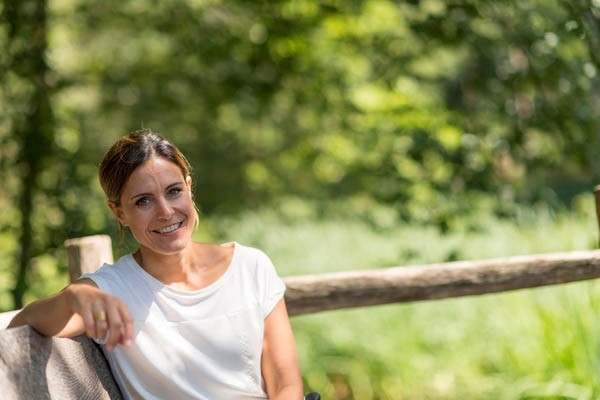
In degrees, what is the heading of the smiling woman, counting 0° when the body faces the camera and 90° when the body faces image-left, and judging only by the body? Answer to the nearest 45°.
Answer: approximately 0°

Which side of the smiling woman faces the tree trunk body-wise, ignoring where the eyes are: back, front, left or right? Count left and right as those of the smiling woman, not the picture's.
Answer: back

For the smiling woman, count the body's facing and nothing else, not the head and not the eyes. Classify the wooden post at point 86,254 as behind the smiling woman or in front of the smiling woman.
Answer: behind
